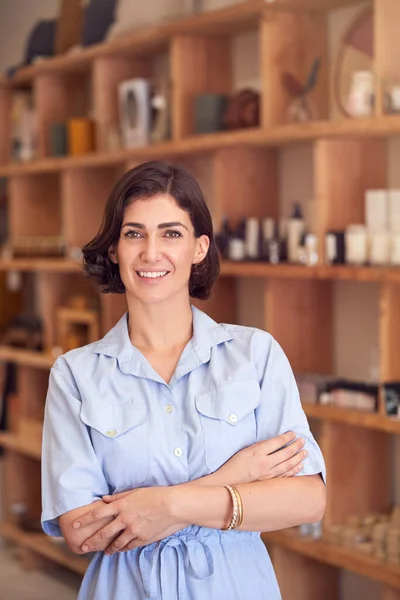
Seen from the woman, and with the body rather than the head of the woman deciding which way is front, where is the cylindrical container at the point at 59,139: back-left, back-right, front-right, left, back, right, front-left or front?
back

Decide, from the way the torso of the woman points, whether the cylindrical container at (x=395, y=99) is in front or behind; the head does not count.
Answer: behind

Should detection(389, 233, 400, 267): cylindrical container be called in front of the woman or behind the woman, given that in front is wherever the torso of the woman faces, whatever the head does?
behind

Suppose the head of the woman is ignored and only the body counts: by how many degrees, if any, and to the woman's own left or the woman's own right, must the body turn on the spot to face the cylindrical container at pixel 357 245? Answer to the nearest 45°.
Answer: approximately 135° to the woman's own left

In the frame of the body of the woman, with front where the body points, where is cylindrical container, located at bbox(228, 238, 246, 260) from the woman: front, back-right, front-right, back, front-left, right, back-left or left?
back

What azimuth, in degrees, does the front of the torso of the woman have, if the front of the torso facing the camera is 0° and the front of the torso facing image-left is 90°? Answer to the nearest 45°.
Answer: approximately 0°

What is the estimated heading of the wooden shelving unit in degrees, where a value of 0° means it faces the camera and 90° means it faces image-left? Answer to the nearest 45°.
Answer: approximately 45°
